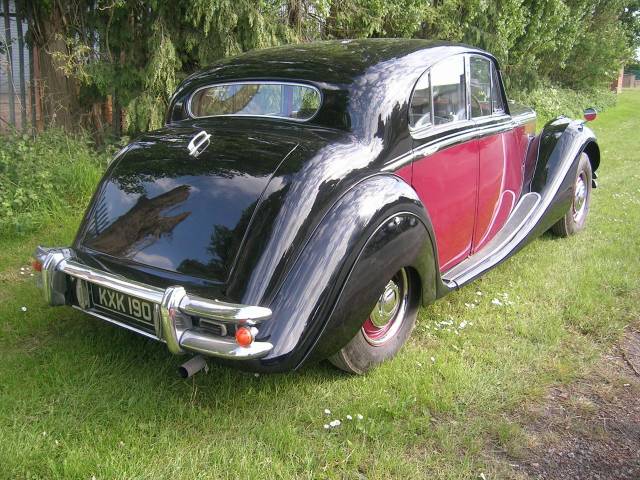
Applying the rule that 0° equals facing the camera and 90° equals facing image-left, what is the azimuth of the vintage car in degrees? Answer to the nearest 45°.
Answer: approximately 225°
